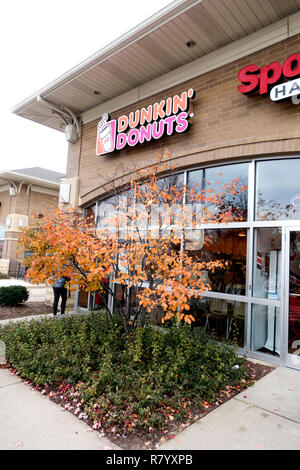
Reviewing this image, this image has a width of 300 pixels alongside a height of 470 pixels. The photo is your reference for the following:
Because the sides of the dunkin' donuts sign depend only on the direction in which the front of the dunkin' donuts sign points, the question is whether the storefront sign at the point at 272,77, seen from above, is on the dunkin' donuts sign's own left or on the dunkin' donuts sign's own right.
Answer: on the dunkin' donuts sign's own left

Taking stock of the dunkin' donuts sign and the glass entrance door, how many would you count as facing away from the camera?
0

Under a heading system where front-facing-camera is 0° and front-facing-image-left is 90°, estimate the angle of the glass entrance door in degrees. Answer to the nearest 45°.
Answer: approximately 45°

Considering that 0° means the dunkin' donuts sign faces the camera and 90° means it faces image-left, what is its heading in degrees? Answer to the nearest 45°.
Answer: approximately 45°

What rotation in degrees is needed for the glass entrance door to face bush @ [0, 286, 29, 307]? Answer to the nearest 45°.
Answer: approximately 45° to its right
